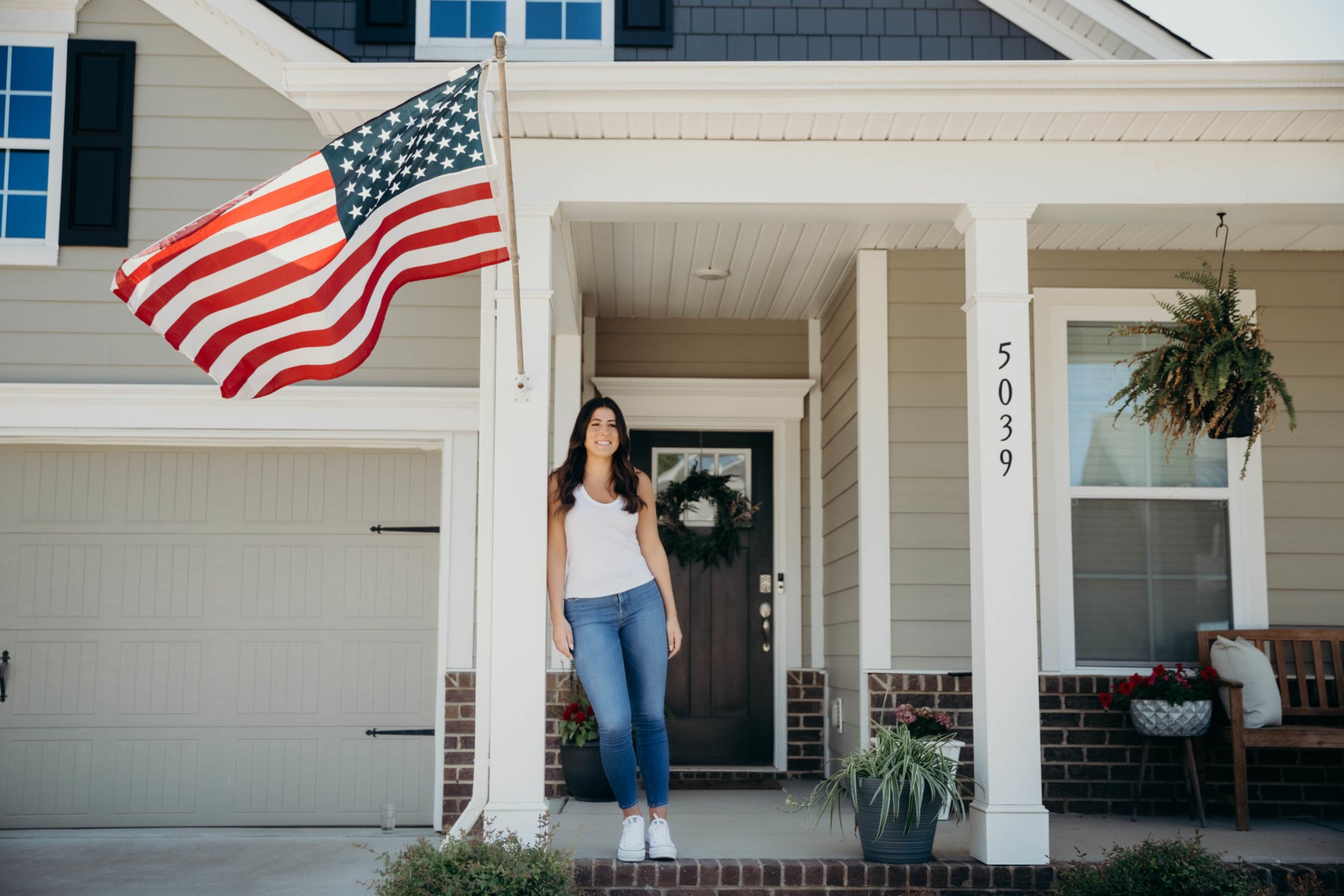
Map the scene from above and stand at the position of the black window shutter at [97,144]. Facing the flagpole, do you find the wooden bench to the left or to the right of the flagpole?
left

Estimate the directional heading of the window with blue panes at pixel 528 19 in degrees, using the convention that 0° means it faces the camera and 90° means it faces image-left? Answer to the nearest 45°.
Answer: approximately 0°

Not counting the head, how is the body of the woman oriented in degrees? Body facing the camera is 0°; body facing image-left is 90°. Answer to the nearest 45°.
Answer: approximately 0°

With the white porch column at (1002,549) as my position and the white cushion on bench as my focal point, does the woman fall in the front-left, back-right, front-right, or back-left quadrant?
back-left
